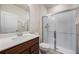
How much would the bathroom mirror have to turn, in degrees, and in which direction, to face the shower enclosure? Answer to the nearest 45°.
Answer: approximately 45° to its left

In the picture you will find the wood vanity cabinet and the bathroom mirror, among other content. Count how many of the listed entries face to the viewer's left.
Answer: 0

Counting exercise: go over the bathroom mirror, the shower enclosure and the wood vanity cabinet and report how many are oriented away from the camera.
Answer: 0

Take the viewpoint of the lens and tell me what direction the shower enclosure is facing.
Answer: facing the viewer and to the left of the viewer

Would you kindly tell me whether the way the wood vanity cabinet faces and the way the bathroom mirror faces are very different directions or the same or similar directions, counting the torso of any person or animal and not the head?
same or similar directions

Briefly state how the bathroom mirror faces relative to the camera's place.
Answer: facing the viewer and to the right of the viewer
